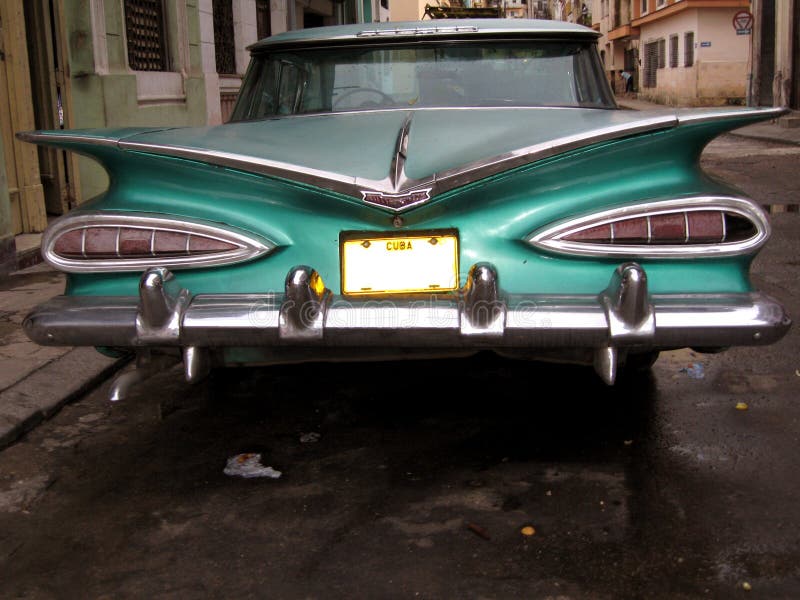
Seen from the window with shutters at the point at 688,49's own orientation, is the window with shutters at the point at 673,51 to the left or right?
on its right

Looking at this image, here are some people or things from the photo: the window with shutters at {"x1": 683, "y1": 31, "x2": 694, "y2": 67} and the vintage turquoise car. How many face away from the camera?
1

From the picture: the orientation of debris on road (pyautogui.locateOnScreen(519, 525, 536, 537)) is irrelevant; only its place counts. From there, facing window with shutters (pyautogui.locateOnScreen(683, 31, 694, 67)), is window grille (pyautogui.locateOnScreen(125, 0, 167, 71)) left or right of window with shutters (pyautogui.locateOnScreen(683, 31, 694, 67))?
left

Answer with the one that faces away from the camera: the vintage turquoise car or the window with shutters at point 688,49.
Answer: the vintage turquoise car

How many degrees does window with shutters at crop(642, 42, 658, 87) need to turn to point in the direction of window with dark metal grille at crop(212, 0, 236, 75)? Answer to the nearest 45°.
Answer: approximately 45° to its left

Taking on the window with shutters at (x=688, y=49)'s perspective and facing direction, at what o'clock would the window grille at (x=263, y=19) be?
The window grille is roughly at 11 o'clock from the window with shutters.

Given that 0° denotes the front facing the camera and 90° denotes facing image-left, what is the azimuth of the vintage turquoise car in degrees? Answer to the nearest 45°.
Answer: approximately 180°
